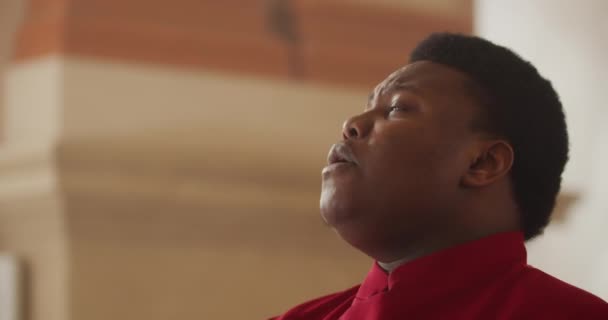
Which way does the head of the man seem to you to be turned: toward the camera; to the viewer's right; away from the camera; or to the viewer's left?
to the viewer's left

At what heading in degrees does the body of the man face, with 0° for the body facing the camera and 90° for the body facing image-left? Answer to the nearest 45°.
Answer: approximately 45°
